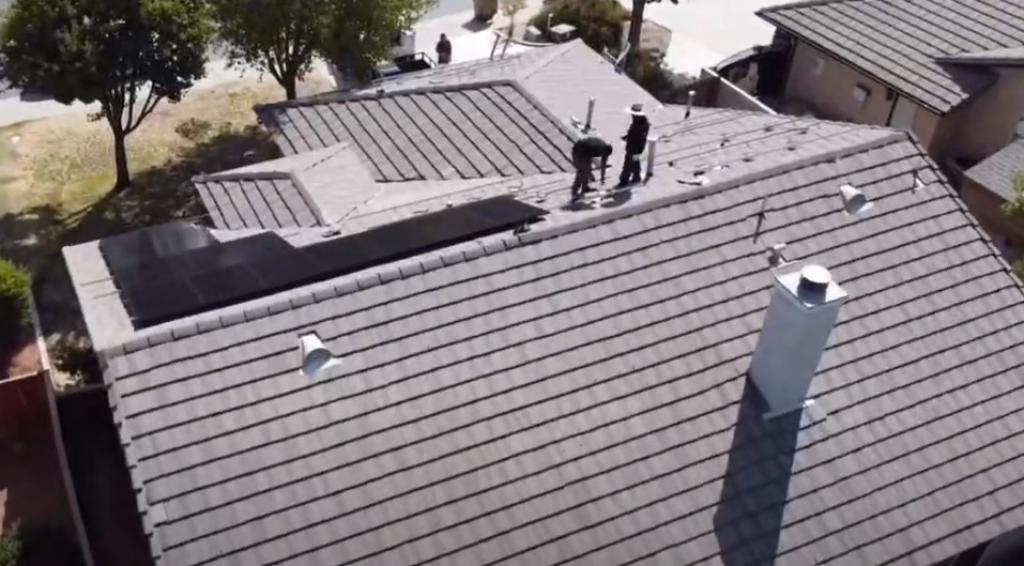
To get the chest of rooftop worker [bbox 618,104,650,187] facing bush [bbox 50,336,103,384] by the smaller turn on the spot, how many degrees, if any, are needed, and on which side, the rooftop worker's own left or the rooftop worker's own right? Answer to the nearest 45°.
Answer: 0° — they already face it

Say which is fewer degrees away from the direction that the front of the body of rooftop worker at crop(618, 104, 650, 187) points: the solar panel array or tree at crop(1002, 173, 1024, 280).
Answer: the solar panel array

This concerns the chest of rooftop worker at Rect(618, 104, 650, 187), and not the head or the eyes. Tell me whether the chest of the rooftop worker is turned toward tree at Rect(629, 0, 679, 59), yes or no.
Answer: no

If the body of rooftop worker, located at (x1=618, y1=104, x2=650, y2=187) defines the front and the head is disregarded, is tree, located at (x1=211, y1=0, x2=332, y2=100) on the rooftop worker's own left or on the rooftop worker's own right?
on the rooftop worker's own right

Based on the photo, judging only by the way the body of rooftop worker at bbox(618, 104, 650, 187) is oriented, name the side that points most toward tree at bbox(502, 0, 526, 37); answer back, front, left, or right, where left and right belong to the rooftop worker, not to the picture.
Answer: right

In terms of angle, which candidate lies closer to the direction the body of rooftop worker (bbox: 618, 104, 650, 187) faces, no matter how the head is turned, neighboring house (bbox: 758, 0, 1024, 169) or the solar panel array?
the solar panel array

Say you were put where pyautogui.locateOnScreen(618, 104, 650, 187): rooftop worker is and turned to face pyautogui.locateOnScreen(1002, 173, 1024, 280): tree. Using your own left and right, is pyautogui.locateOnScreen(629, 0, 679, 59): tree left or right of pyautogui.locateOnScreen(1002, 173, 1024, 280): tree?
left

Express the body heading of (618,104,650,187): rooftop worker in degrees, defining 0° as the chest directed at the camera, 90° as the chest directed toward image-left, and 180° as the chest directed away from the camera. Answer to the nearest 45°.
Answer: approximately 90°

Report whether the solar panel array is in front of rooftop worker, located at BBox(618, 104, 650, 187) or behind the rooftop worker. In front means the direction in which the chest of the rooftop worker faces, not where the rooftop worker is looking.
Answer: in front

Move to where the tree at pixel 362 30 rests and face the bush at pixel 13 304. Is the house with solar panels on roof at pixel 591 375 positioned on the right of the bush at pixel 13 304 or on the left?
left

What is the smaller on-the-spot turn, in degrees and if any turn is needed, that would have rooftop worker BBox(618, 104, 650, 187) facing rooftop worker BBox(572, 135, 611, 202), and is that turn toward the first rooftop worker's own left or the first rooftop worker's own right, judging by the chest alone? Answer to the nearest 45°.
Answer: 0° — they already face them

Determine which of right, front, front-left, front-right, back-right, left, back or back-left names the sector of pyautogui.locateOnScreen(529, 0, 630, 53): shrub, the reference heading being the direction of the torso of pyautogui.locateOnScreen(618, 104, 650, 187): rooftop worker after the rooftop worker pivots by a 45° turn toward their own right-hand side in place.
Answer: front-right

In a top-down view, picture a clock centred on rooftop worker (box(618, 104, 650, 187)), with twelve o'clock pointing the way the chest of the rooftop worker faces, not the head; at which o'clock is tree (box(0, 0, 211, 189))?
The tree is roughly at 1 o'clock from the rooftop worker.

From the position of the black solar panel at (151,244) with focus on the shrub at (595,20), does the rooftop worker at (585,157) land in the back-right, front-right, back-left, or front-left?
front-right

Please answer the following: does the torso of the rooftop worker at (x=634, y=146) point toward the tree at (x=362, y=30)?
no
